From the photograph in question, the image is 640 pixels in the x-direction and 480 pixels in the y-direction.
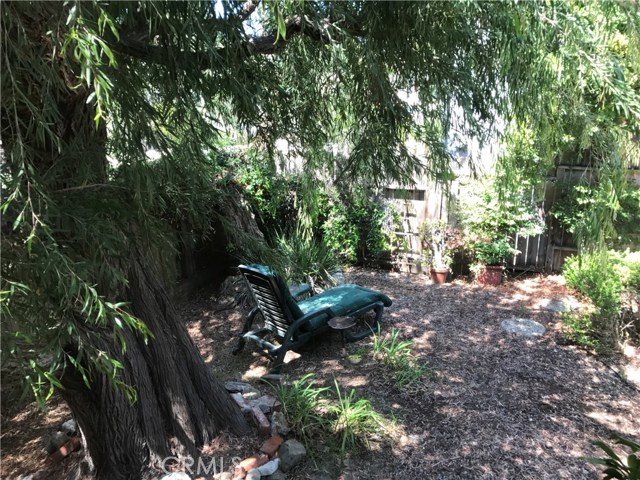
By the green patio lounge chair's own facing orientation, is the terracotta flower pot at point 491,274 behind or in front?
in front

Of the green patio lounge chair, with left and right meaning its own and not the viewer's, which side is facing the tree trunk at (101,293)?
back

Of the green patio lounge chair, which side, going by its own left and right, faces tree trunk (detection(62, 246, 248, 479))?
back

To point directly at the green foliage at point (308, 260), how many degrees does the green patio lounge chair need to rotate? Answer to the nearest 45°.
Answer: approximately 45° to its left

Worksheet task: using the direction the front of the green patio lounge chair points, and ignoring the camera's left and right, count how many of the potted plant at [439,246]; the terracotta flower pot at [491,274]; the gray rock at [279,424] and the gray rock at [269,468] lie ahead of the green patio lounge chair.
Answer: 2

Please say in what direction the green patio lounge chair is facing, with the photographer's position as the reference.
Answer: facing away from the viewer and to the right of the viewer

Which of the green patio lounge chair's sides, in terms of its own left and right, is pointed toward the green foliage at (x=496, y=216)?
front

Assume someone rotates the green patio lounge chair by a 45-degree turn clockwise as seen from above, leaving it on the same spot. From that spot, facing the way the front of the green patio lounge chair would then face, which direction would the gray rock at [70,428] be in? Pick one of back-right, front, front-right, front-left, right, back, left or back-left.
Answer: back-right

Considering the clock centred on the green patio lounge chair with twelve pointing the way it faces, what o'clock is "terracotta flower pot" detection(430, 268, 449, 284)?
The terracotta flower pot is roughly at 12 o'clock from the green patio lounge chair.

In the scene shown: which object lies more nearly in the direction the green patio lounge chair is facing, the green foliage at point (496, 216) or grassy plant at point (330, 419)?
the green foliage

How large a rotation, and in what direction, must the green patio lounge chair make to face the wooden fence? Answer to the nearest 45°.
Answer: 0° — it already faces it

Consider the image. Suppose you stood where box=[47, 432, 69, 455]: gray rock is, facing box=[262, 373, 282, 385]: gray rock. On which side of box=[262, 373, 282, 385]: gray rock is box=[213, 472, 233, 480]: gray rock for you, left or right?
right

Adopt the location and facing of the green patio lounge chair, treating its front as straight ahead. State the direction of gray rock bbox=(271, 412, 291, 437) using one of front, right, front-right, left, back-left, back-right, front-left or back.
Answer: back-right

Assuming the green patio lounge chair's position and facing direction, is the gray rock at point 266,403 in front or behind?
behind
